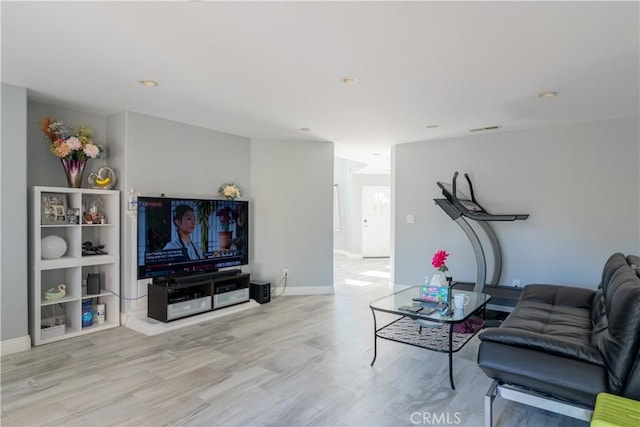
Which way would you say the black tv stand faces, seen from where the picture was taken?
facing the viewer and to the right of the viewer

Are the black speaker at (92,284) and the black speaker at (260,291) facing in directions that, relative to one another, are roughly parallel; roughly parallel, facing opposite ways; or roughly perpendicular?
roughly parallel

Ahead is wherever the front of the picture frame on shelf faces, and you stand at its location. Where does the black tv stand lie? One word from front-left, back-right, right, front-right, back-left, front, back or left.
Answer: left

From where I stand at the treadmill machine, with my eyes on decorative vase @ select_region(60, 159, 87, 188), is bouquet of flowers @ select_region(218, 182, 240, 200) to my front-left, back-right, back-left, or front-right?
front-right

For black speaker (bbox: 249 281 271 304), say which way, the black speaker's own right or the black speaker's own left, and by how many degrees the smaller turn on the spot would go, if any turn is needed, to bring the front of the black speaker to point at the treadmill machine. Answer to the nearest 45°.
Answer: approximately 45° to the black speaker's own left

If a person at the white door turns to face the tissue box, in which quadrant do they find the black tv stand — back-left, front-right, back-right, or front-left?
front-right

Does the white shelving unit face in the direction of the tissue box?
no

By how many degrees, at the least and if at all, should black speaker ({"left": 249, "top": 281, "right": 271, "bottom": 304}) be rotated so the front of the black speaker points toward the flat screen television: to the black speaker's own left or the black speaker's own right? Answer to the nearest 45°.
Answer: approximately 90° to the black speaker's own right

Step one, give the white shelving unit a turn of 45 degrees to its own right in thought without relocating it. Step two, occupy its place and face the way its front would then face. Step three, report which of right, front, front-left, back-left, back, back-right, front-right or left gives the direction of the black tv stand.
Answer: left

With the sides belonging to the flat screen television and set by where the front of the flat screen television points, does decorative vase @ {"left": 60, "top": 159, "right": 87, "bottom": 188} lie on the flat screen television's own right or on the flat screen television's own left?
on the flat screen television's own right

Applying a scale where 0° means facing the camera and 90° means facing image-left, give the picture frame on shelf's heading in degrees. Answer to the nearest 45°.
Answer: approximately 0°

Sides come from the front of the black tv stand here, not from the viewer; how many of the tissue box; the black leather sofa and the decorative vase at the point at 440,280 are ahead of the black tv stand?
3

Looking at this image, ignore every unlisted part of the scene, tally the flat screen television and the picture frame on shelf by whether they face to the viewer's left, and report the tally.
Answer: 0

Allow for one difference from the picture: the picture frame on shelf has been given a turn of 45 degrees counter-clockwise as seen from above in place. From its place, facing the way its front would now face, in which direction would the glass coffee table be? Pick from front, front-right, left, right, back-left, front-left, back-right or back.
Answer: front

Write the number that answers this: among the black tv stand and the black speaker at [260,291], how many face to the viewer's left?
0

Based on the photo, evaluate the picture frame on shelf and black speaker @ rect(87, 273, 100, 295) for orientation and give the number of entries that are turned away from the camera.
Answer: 0

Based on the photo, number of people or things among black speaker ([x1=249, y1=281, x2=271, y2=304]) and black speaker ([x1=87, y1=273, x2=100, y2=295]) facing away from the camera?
0

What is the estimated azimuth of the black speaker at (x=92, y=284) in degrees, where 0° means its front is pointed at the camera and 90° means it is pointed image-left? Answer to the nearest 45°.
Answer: approximately 315°

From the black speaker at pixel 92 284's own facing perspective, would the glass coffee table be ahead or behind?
ahead

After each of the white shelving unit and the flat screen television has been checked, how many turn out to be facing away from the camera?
0
